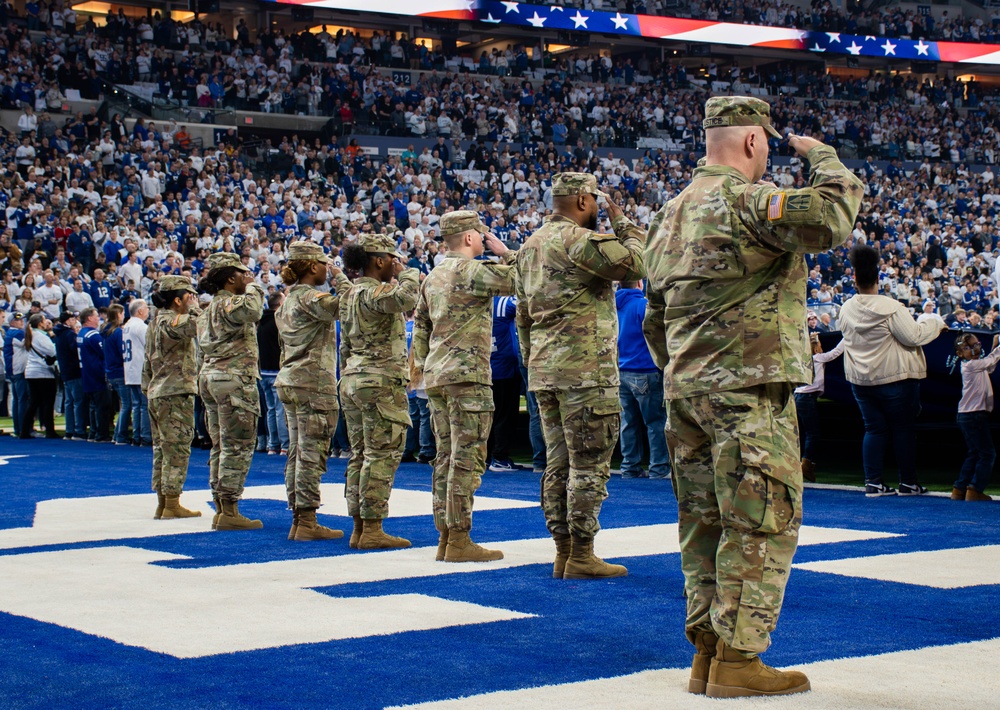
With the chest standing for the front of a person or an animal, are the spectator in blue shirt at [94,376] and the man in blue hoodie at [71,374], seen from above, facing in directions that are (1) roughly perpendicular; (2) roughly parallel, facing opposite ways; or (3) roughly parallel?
roughly parallel

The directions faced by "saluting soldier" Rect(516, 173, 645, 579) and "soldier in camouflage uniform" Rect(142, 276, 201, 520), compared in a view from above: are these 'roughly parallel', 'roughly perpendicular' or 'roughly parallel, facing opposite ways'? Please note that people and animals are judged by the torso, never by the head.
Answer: roughly parallel

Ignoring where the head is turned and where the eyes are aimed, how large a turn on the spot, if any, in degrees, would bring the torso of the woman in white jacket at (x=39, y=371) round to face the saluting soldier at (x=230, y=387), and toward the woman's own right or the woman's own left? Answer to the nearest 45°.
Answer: approximately 135° to the woman's own right

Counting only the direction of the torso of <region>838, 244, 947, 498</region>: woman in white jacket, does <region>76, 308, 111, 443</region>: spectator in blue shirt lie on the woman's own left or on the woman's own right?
on the woman's own left

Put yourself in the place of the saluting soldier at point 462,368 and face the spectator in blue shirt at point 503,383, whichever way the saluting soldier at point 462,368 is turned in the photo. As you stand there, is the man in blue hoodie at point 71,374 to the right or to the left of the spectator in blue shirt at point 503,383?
left

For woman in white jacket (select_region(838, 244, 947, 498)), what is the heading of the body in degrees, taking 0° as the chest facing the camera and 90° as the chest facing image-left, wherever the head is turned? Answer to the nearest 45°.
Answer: approximately 225°

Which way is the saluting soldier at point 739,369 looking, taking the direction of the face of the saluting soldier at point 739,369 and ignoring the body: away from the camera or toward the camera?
away from the camera

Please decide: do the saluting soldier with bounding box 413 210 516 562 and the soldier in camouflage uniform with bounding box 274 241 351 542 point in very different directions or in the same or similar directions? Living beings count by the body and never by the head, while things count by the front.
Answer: same or similar directions

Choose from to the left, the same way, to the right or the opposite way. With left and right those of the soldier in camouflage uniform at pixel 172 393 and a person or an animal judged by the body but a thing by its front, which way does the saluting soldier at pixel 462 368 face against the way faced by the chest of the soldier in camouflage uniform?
the same way

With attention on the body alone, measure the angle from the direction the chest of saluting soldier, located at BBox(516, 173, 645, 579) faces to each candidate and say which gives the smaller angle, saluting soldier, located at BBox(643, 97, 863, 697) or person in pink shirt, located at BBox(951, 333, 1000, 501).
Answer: the person in pink shirt

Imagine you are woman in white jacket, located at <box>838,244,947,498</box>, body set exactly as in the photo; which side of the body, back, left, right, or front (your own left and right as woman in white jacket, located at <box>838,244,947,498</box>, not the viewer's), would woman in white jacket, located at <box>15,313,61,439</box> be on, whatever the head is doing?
left

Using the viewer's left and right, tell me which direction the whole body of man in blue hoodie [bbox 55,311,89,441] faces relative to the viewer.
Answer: facing away from the viewer and to the right of the viewer

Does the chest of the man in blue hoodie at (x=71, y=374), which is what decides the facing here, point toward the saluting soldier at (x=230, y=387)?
no

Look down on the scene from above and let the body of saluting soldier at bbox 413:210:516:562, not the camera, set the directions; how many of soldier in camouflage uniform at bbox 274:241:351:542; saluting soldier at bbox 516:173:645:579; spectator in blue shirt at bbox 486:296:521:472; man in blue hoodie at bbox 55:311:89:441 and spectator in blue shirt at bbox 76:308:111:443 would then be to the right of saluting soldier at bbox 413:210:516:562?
1
